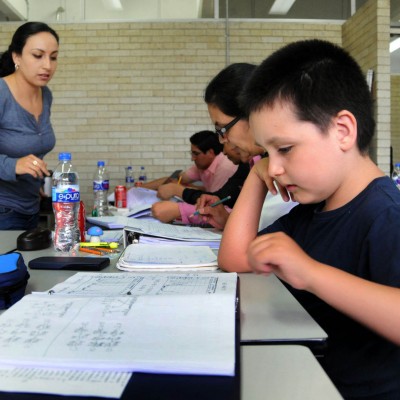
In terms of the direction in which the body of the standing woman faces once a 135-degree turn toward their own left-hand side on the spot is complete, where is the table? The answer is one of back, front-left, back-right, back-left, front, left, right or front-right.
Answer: back

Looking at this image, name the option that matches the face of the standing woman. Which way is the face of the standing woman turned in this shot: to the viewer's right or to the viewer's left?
to the viewer's right

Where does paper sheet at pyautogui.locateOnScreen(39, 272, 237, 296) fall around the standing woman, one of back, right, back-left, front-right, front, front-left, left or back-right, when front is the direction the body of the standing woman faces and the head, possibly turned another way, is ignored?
front-right

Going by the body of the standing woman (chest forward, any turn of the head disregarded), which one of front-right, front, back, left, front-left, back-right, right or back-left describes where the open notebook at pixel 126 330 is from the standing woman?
front-right

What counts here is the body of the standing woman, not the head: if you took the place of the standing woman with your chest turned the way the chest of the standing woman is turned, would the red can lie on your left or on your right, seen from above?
on your left

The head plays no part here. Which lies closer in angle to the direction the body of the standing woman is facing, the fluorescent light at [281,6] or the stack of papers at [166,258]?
the stack of papers

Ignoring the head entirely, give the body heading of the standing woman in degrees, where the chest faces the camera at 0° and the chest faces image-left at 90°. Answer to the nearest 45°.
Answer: approximately 315°

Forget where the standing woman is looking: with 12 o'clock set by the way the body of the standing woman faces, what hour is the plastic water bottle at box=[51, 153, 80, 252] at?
The plastic water bottle is roughly at 1 o'clock from the standing woman.

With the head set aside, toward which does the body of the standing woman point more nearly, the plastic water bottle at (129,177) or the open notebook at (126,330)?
the open notebook
